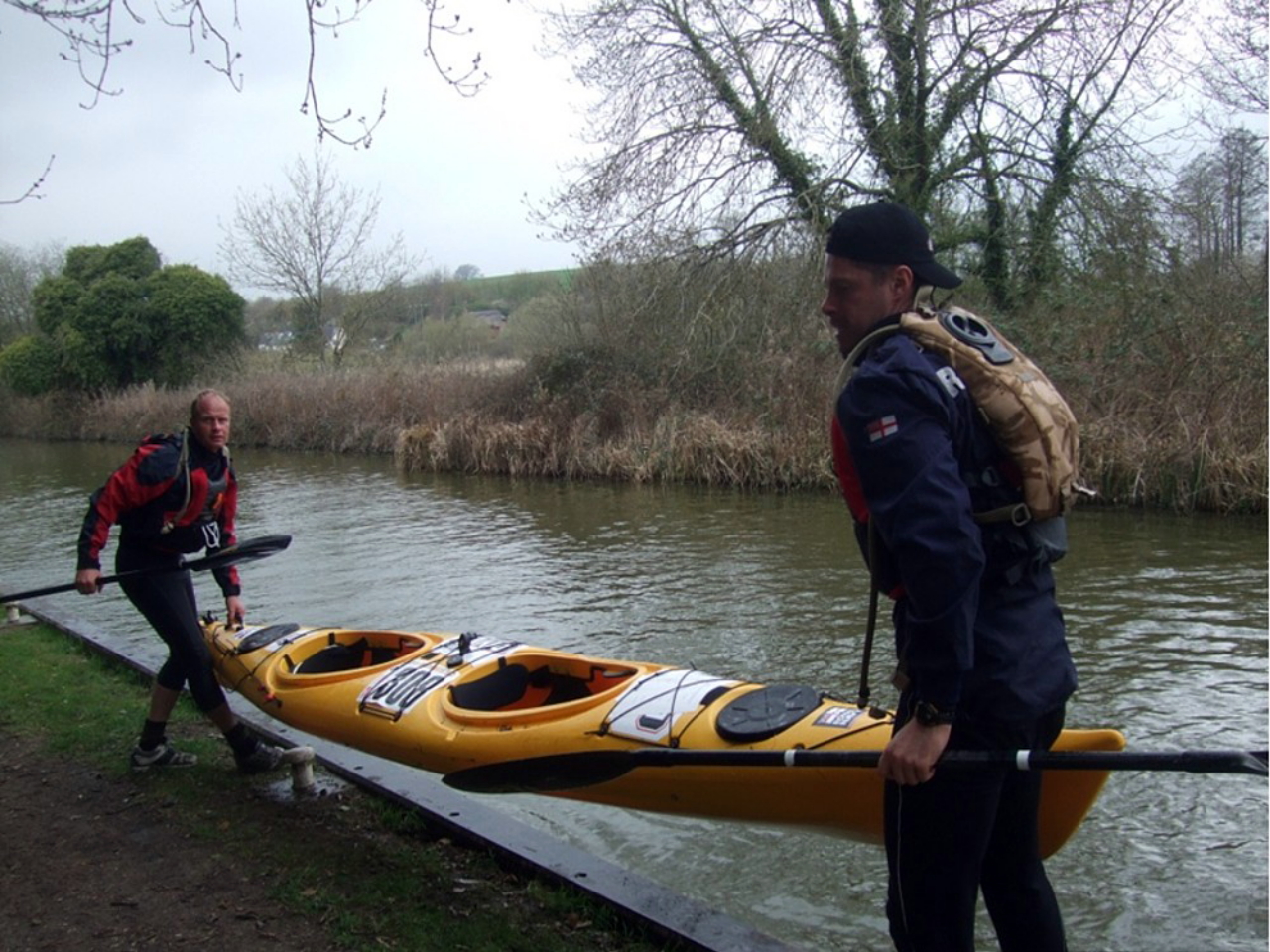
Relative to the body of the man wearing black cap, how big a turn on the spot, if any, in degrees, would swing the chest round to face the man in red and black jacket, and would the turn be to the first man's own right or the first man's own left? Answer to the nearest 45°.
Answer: approximately 45° to the first man's own right

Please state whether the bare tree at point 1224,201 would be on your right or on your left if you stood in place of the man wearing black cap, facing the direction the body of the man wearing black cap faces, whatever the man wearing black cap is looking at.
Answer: on your right

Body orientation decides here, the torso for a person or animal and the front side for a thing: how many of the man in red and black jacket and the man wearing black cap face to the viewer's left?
1

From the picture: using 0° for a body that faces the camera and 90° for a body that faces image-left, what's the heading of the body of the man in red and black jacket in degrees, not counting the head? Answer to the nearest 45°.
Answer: approximately 315°

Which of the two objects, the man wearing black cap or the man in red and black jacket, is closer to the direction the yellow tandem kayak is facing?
the man wearing black cap

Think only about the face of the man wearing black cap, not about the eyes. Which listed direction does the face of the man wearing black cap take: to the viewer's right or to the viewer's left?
to the viewer's left

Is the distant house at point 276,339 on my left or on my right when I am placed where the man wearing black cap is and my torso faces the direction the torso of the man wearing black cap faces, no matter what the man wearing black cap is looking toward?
on my right

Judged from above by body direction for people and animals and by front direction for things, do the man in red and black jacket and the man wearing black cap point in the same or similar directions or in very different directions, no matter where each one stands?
very different directions

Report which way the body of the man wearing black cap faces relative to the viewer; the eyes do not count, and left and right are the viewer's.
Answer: facing to the left of the viewer

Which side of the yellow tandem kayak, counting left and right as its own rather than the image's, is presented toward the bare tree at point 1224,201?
left
